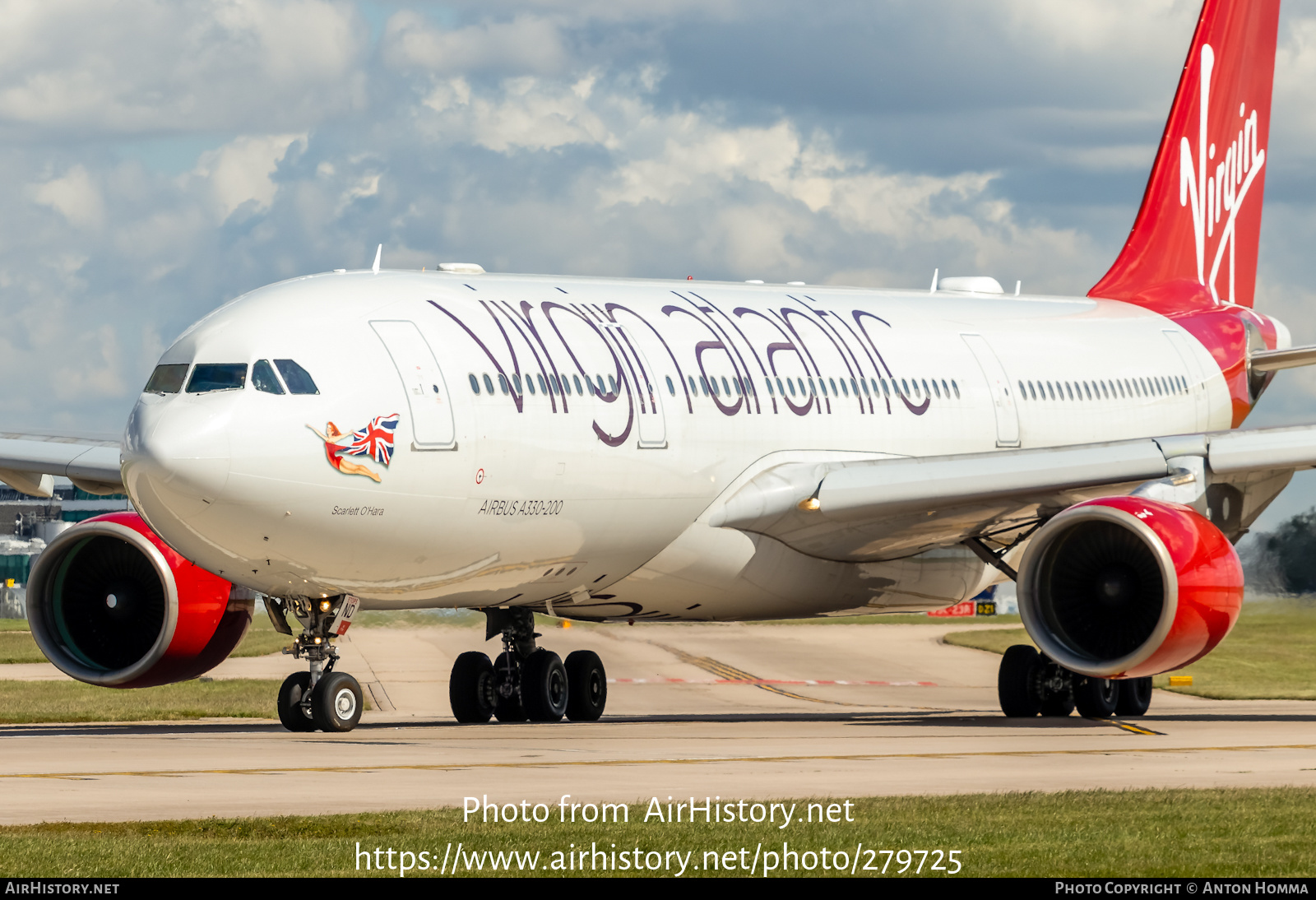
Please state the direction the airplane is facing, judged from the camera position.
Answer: facing the viewer and to the left of the viewer
